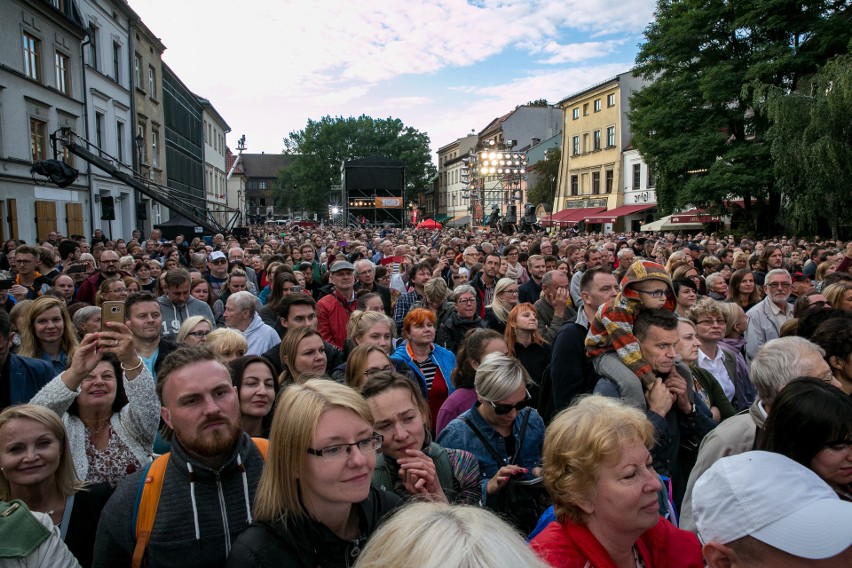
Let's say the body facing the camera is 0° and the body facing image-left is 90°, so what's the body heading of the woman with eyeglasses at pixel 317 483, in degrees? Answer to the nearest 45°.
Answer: approximately 315°

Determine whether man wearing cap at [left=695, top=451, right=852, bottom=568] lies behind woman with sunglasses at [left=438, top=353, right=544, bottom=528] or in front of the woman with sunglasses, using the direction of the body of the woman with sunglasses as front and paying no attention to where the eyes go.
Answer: in front

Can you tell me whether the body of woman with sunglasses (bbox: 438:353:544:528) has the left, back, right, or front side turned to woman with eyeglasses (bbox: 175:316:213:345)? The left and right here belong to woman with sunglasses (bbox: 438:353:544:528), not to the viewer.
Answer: back

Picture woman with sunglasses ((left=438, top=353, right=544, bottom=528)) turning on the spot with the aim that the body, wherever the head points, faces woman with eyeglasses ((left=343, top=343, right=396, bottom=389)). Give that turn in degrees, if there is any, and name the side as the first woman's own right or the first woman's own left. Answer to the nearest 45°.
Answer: approximately 180°

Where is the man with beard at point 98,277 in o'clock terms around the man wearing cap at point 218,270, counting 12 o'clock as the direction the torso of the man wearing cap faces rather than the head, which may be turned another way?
The man with beard is roughly at 4 o'clock from the man wearing cap.

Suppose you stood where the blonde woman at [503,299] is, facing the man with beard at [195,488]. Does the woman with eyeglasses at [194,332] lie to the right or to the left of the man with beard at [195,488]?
right

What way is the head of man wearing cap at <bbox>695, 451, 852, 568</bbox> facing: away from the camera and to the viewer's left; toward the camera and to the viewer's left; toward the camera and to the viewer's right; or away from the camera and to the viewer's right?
away from the camera and to the viewer's right

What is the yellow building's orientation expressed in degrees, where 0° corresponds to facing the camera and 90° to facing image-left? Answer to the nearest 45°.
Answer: approximately 45°

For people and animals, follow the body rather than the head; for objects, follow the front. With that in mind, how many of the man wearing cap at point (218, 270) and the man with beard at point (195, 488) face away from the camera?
0

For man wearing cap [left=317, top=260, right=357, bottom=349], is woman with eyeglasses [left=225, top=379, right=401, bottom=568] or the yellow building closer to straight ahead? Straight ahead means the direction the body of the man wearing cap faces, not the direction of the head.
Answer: the woman with eyeglasses
